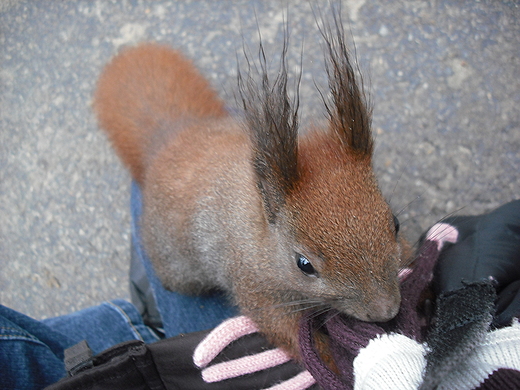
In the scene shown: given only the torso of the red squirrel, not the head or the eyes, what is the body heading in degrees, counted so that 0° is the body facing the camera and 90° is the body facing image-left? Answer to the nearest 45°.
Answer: approximately 315°
